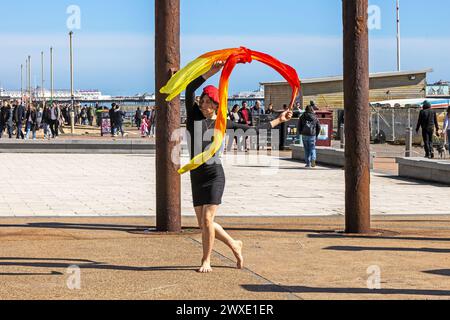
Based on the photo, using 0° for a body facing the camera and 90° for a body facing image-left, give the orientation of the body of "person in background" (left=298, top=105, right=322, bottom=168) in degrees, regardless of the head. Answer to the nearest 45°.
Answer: approximately 180°

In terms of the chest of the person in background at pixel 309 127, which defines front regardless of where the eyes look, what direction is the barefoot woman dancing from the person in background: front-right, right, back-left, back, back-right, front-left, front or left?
back

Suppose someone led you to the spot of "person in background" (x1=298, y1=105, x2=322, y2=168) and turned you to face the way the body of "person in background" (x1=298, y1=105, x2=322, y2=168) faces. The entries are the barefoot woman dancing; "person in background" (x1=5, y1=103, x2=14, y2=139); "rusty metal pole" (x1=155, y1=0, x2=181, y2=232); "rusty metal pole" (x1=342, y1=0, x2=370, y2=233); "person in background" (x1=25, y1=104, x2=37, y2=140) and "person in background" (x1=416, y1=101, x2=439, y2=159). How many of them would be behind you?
3

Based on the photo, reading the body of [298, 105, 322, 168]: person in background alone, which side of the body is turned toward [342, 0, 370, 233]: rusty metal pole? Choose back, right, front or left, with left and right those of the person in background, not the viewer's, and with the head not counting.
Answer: back
